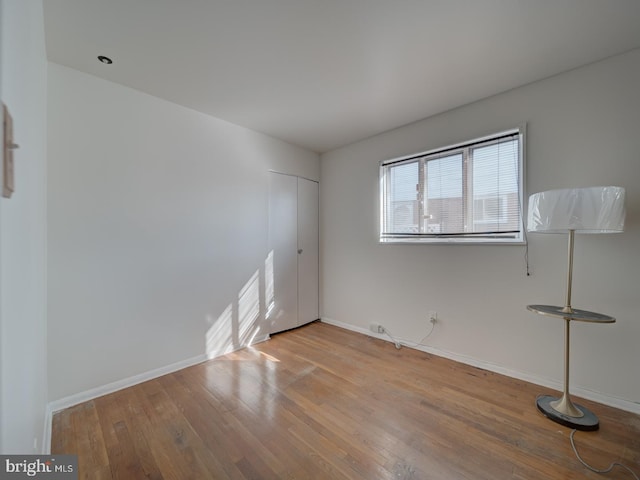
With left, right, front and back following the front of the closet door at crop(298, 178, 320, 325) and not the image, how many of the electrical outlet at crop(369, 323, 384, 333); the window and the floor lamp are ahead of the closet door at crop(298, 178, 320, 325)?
3

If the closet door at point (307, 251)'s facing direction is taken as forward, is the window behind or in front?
in front

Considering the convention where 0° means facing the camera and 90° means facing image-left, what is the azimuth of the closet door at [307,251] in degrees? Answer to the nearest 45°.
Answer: approximately 315°

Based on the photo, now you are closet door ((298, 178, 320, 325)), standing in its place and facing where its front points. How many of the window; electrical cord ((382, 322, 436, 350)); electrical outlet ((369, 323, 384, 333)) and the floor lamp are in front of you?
4

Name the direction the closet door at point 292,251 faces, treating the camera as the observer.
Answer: facing the viewer and to the right of the viewer

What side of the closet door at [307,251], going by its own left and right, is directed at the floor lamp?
front

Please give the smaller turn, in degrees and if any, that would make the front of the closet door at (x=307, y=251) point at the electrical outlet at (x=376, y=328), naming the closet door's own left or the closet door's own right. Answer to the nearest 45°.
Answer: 0° — it already faces it

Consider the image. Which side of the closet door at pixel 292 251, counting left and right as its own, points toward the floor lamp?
front
